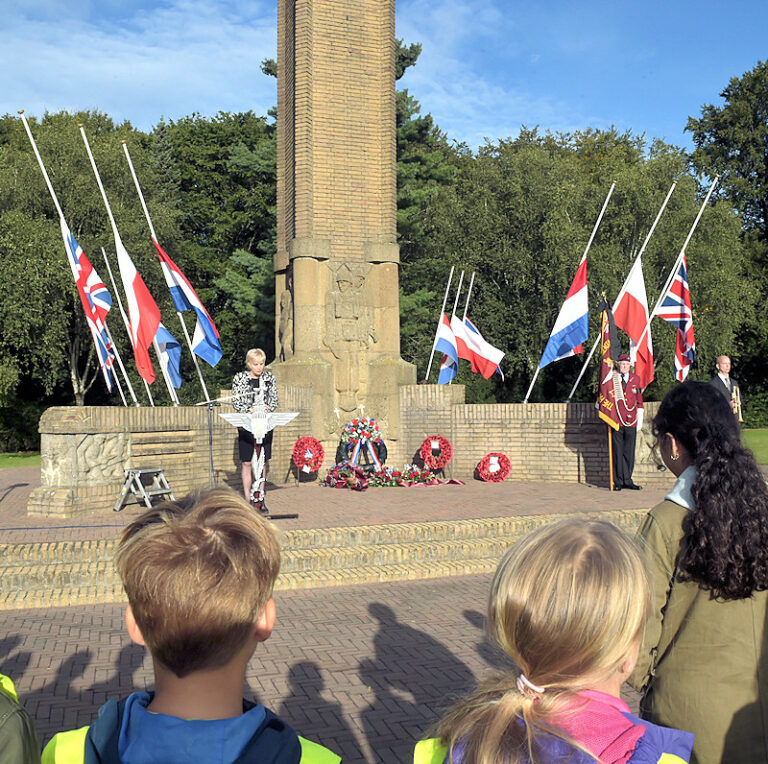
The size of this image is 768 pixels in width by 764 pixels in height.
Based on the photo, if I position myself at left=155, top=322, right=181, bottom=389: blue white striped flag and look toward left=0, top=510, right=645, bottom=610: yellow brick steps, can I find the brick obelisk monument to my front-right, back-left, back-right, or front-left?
front-left

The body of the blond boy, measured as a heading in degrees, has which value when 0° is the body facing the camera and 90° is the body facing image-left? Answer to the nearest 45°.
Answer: approximately 180°

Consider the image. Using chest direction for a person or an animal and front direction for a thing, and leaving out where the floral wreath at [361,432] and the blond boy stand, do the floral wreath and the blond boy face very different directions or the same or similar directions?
very different directions

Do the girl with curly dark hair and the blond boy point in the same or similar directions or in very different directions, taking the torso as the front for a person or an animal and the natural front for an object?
same or similar directions

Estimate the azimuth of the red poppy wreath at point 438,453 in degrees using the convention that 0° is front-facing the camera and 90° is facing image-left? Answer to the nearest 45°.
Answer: approximately 0°

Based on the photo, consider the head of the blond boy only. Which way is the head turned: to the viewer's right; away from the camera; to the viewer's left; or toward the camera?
away from the camera

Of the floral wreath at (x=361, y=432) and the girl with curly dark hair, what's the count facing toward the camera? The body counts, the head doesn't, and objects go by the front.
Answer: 1

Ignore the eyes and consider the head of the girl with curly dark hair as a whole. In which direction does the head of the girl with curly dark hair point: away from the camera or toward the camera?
away from the camera

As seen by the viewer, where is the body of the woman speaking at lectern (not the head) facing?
toward the camera

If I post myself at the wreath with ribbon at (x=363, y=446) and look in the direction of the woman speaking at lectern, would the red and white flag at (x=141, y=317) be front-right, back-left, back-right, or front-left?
front-right

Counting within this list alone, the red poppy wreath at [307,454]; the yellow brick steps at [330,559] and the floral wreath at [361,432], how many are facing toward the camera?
3

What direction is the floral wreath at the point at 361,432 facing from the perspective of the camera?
toward the camera
